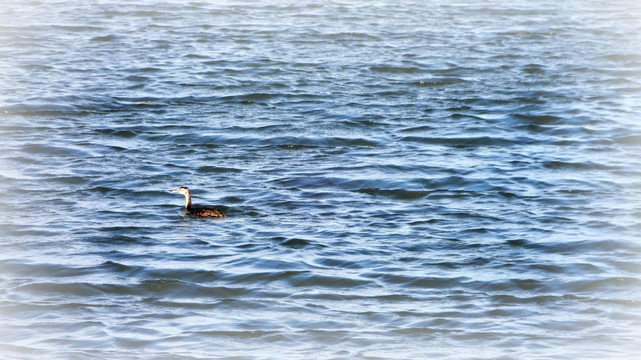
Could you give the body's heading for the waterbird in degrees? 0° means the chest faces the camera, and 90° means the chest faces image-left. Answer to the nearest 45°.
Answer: approximately 90°
